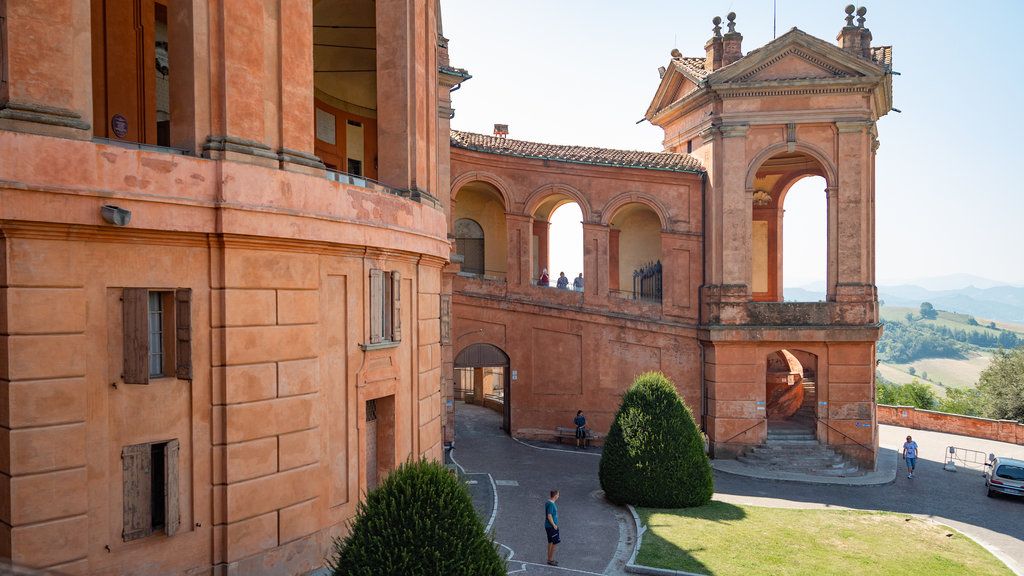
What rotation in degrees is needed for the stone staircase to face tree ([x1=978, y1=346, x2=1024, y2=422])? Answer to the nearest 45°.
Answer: approximately 135° to its left

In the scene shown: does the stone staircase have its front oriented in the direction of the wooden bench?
no

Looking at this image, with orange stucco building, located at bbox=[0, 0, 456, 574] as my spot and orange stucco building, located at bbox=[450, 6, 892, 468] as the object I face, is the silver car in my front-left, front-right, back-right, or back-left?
front-right

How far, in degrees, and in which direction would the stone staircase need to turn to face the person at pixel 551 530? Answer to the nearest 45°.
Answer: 0° — it already faces them

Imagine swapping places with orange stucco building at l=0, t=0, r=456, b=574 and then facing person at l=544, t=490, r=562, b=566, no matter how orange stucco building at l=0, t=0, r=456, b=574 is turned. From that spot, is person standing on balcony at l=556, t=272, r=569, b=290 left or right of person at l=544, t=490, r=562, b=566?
left

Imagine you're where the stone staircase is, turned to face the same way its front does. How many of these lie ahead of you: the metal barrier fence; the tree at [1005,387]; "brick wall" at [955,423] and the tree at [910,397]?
0

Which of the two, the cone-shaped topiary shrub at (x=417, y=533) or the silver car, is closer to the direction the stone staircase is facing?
the cone-shaped topiary shrub

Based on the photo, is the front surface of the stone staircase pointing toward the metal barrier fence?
no

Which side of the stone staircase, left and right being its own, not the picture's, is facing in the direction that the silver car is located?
left

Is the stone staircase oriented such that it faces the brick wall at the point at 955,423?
no

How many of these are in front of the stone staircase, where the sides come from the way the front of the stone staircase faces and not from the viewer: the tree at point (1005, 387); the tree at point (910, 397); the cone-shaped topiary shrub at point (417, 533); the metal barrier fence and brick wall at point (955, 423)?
1

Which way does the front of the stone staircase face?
toward the camera

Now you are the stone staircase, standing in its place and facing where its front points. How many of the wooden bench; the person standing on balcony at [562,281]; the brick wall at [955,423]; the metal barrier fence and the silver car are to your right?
2

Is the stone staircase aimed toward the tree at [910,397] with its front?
no

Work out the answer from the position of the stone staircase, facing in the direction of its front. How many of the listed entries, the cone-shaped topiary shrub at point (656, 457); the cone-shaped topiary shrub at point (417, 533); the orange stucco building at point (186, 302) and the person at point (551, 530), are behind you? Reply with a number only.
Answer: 0
